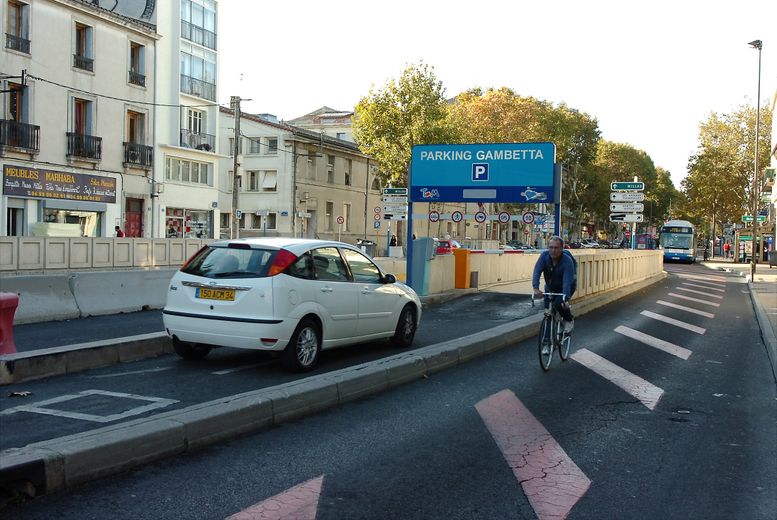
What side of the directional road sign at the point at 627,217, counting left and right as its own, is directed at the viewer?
front

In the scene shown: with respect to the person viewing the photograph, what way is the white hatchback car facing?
facing away from the viewer and to the right of the viewer

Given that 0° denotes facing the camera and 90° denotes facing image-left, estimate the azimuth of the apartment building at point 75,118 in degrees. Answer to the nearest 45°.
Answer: approximately 315°

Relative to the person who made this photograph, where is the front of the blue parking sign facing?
facing the viewer

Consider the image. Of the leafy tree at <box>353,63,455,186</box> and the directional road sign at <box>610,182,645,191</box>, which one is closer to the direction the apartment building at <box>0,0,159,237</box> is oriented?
the directional road sign

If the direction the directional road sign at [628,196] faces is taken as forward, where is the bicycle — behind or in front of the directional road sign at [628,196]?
in front

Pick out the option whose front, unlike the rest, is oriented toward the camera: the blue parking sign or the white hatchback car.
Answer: the blue parking sign

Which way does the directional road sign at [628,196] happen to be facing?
toward the camera

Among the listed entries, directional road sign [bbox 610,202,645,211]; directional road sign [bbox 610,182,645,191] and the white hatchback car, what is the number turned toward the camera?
2

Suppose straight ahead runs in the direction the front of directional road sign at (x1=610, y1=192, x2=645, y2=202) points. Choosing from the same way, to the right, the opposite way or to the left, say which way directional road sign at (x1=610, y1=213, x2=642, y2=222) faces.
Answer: the same way

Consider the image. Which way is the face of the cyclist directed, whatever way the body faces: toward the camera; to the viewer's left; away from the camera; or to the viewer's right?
toward the camera

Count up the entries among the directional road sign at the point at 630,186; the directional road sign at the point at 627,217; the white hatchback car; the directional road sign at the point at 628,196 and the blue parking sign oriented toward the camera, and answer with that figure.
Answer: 4

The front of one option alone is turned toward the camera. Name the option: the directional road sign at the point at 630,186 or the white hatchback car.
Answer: the directional road sign

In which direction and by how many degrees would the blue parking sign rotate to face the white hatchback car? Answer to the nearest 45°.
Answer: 0° — it already faces it

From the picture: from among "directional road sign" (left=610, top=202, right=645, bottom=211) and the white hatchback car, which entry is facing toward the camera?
the directional road sign

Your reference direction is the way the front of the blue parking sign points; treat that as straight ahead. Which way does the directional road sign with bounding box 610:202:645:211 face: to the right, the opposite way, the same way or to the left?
the same way
